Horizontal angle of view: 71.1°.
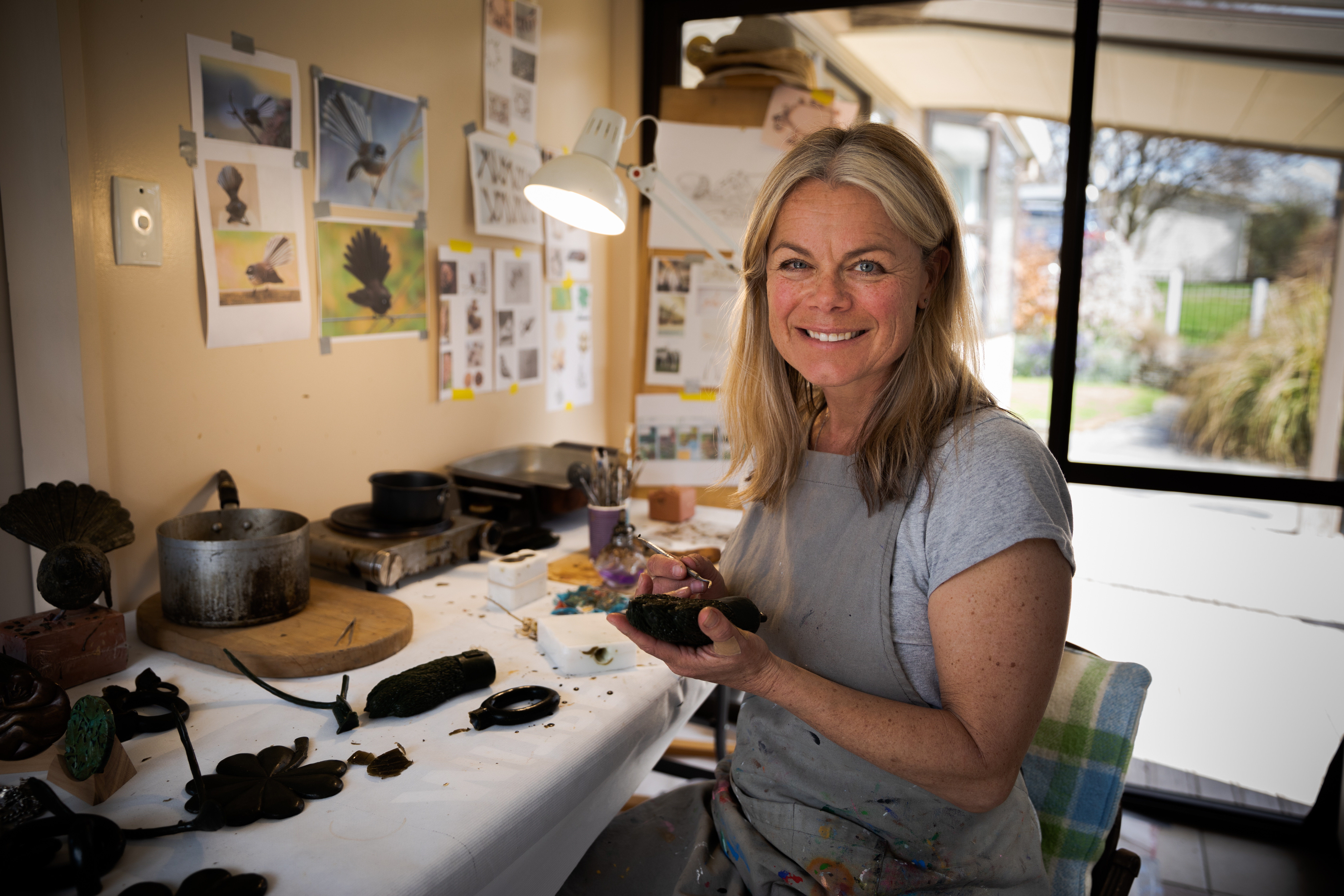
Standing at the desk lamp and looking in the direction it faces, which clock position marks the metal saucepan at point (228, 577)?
The metal saucepan is roughly at 12 o'clock from the desk lamp.

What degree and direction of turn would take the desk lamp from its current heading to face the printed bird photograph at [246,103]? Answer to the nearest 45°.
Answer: approximately 45° to its right

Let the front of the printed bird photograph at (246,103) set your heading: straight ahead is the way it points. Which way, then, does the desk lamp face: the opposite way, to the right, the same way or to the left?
to the right

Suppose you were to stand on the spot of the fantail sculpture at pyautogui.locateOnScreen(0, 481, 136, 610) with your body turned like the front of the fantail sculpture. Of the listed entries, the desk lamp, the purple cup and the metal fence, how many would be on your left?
3

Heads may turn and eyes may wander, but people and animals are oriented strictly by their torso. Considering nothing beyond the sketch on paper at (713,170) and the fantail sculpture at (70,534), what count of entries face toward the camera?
2

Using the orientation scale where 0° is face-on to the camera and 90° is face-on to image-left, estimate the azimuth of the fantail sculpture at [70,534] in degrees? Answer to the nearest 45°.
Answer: approximately 0°

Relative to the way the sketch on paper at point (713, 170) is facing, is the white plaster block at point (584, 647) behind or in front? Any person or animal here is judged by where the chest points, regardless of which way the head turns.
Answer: in front

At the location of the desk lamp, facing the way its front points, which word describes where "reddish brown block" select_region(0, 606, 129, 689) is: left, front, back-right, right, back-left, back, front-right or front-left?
front

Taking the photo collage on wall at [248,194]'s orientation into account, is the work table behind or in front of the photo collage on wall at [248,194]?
in front

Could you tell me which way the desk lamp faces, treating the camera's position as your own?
facing the viewer and to the left of the viewer

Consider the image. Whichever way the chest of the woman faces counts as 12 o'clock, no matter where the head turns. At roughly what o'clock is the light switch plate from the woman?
The light switch plate is roughly at 2 o'clock from the woman.

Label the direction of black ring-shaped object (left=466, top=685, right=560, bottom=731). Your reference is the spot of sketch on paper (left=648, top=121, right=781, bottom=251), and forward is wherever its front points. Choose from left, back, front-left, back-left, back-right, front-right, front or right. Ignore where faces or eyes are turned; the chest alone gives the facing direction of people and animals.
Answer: front
